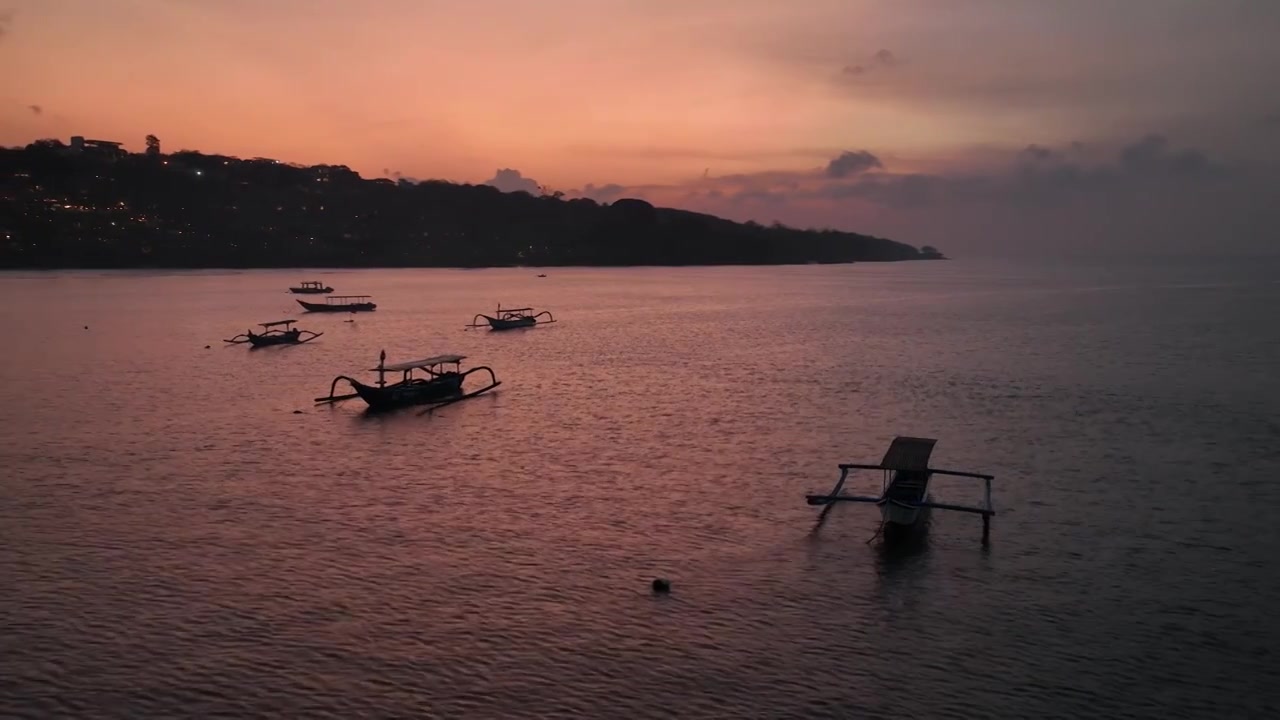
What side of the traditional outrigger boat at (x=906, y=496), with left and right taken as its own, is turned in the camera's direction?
front

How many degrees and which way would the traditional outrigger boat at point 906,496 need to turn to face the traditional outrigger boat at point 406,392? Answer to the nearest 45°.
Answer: approximately 135° to its right

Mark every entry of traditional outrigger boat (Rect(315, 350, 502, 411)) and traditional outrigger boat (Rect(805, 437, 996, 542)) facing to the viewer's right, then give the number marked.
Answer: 0

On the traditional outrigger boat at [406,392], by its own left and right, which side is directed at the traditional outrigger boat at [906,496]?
left

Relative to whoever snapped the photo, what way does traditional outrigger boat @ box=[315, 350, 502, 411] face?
facing the viewer and to the left of the viewer
